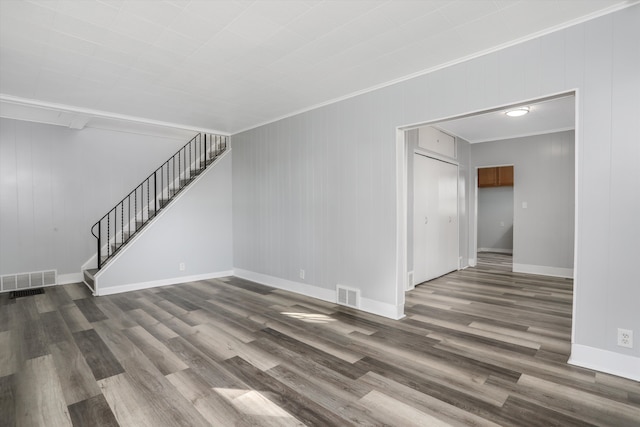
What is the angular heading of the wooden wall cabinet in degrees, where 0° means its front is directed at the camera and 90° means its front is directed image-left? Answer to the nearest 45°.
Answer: approximately 0°

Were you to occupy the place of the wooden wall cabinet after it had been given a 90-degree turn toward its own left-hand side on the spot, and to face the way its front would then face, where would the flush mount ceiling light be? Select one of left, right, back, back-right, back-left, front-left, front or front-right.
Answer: right

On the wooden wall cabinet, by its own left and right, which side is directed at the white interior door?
front
